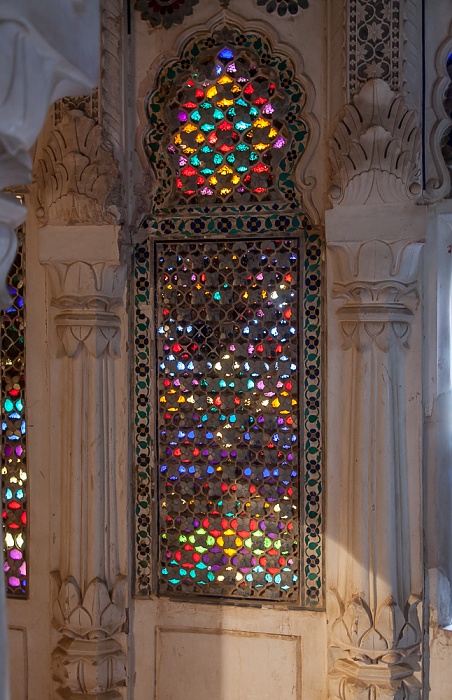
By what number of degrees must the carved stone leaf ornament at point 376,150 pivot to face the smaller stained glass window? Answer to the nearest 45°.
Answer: approximately 90° to its right

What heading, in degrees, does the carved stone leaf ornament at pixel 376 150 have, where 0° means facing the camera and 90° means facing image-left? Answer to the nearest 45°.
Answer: approximately 0°
